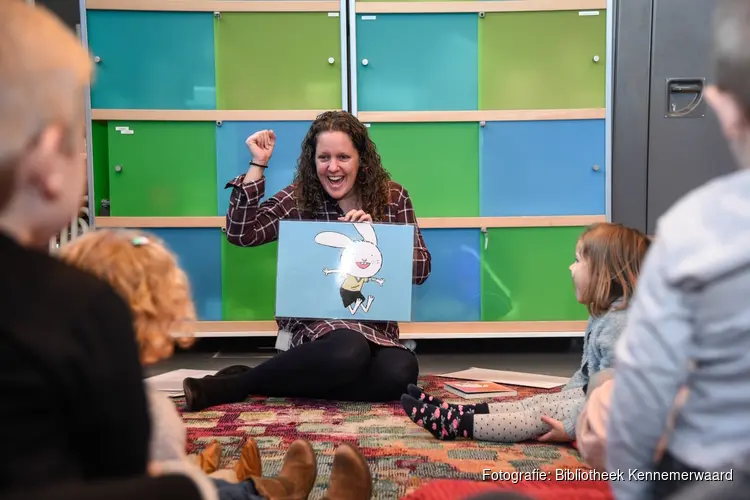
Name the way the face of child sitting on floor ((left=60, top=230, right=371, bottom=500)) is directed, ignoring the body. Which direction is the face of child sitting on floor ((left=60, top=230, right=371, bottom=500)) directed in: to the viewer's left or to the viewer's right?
to the viewer's right

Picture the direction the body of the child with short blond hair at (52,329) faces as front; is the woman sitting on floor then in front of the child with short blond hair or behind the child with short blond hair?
in front

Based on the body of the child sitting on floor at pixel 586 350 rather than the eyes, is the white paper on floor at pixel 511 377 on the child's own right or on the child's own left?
on the child's own right

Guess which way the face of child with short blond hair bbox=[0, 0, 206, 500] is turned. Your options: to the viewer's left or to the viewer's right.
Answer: to the viewer's right

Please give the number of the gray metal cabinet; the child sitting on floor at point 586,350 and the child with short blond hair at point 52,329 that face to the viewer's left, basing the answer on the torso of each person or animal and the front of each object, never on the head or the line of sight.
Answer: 1

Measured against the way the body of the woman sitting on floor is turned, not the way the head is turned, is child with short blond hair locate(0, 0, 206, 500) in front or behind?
in front

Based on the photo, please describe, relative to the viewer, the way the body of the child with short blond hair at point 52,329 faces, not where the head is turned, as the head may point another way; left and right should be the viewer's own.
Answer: facing away from the viewer and to the right of the viewer

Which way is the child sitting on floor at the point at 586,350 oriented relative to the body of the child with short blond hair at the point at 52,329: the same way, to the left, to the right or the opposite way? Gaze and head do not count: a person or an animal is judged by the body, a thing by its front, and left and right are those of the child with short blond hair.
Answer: to the left

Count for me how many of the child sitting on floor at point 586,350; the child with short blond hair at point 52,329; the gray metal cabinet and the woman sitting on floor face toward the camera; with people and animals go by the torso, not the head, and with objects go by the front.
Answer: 2

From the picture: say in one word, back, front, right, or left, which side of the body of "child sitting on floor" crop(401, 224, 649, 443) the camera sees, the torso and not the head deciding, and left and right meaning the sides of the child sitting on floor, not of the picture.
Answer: left

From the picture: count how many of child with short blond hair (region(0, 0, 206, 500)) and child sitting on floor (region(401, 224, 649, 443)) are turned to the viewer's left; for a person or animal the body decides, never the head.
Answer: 1
